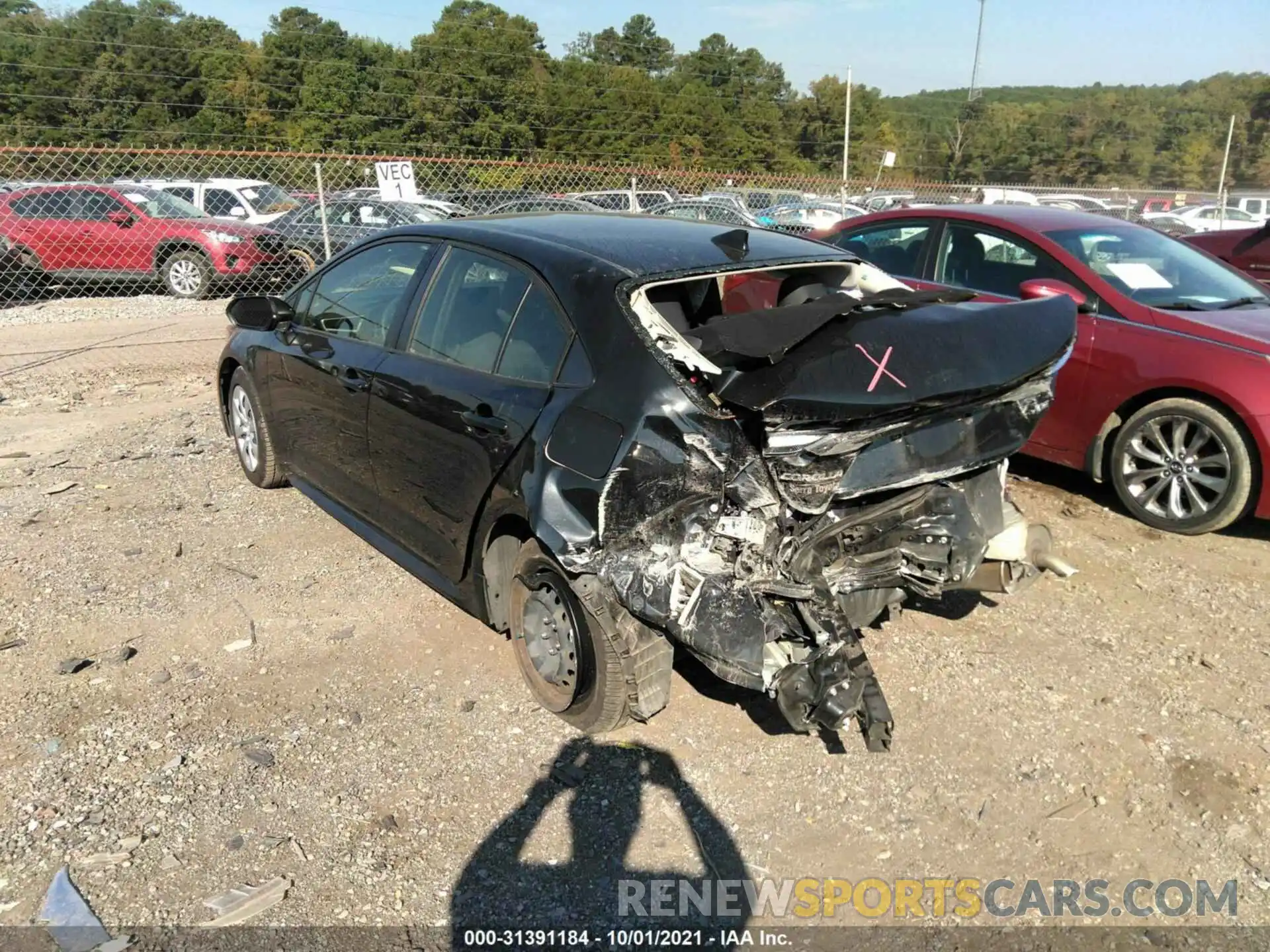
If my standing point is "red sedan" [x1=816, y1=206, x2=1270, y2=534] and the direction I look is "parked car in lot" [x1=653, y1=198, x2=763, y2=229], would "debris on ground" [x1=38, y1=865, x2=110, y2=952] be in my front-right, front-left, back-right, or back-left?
back-left

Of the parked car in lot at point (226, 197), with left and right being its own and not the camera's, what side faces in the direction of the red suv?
right

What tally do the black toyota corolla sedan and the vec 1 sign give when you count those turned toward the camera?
1

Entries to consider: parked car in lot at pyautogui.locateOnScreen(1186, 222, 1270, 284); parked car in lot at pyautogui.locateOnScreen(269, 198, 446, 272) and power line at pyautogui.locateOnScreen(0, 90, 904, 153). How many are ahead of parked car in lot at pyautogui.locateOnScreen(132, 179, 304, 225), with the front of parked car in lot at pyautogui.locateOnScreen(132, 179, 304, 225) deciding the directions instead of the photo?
2

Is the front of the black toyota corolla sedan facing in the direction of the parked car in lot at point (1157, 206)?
no

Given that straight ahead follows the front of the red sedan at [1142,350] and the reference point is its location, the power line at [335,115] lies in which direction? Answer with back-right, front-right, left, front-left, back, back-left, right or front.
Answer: back

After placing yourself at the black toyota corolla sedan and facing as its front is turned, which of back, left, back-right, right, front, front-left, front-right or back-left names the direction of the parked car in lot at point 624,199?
front-right

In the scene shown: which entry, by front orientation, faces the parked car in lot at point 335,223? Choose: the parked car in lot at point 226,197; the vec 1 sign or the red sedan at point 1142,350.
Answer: the parked car in lot at point 226,197

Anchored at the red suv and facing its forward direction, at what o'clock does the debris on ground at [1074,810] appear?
The debris on ground is roughly at 1 o'clock from the red suv.

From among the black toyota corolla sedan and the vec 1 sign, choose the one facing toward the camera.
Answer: the vec 1 sign

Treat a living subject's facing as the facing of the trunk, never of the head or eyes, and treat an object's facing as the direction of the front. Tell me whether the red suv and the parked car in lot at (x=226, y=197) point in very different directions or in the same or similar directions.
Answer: same or similar directions

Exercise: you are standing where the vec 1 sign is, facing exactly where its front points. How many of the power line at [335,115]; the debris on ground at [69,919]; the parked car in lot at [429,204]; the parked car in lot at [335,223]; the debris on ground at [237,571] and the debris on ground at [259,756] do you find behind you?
3

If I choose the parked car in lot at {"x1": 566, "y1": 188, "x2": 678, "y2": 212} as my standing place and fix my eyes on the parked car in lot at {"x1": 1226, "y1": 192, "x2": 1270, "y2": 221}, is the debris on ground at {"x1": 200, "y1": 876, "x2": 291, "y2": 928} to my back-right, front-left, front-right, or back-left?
back-right

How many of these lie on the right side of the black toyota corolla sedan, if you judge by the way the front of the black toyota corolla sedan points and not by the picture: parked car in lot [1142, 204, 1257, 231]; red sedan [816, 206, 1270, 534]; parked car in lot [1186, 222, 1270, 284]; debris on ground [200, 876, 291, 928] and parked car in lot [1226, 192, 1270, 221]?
4

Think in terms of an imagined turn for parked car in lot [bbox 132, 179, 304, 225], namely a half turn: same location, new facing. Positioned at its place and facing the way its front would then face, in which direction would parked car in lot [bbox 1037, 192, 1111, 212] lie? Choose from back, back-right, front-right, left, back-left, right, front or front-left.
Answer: back-right

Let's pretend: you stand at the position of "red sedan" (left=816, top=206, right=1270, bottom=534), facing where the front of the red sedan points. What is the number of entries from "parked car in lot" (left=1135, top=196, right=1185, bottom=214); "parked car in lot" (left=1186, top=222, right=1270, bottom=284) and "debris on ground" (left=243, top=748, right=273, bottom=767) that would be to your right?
1

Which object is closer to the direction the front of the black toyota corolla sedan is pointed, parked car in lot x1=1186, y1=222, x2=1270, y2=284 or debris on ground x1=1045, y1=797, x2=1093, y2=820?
the parked car in lot

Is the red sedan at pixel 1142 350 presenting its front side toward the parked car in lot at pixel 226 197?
no

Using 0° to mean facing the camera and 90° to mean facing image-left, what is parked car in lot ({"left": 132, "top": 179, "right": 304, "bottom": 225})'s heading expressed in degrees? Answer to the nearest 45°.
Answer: approximately 315°

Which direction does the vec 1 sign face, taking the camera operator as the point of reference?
facing the viewer

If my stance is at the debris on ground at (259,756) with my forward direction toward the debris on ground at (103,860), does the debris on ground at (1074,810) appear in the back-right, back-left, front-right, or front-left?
back-left
